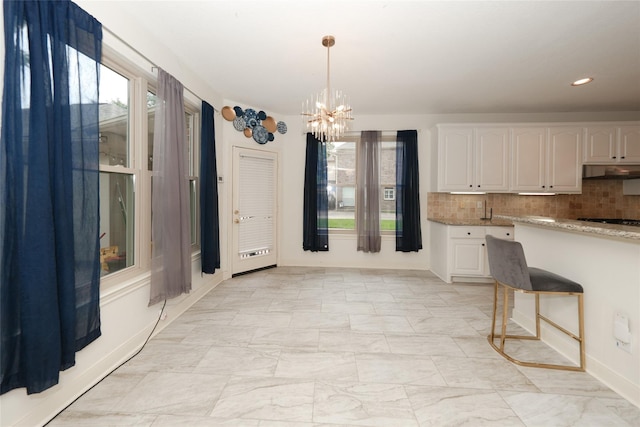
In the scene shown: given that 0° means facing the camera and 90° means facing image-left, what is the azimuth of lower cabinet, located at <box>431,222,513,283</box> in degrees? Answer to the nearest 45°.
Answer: approximately 0°

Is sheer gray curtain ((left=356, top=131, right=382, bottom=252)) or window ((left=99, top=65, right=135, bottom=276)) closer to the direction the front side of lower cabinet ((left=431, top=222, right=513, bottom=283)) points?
the window

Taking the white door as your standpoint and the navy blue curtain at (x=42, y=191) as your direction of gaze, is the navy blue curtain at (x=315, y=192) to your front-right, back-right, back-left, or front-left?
back-left

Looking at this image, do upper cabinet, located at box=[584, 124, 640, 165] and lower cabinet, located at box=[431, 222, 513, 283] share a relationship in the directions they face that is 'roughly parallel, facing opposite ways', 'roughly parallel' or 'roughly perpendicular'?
roughly parallel

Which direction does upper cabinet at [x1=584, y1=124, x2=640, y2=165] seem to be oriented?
toward the camera

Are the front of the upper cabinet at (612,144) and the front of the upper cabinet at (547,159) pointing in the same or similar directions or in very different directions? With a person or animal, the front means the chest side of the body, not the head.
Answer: same or similar directions

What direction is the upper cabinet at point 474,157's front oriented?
toward the camera

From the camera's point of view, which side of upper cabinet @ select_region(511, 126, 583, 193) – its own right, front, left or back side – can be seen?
front

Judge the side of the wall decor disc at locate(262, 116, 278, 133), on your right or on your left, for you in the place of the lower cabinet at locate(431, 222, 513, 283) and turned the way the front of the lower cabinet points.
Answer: on your right

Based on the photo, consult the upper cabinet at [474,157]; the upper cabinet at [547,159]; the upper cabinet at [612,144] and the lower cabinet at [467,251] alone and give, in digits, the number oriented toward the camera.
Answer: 4

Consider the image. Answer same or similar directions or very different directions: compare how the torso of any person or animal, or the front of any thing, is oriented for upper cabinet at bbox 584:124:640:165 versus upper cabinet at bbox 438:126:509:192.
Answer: same or similar directions

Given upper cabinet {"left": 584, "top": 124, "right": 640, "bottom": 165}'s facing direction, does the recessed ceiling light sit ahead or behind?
ahead

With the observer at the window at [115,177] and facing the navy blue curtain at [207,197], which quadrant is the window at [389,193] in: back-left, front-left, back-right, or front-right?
front-right

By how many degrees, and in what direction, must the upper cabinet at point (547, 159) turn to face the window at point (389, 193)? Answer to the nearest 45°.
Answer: approximately 90° to its right

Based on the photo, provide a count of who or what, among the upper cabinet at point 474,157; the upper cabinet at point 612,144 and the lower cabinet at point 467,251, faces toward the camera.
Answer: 3
